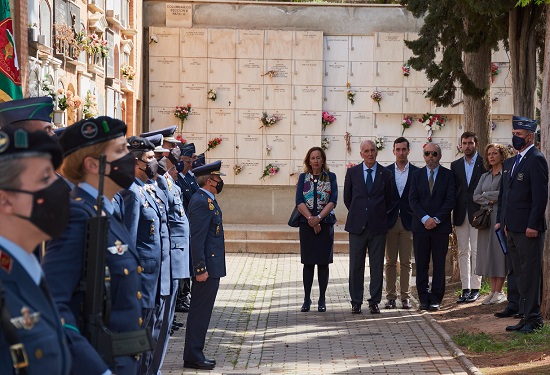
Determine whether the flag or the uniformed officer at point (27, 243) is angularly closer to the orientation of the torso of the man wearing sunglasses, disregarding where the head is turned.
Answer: the uniformed officer

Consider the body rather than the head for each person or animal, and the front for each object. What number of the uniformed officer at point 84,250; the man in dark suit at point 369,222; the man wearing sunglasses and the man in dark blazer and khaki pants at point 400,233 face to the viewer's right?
1

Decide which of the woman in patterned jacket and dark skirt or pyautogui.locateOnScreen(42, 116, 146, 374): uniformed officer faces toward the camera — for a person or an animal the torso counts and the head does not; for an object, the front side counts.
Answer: the woman in patterned jacket and dark skirt

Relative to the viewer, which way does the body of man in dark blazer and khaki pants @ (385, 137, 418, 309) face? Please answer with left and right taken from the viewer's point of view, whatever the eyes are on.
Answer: facing the viewer

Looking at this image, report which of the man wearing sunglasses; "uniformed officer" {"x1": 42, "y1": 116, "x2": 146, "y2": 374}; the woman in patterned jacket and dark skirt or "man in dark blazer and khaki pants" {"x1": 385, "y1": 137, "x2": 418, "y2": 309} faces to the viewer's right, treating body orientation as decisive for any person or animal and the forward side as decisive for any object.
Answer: the uniformed officer

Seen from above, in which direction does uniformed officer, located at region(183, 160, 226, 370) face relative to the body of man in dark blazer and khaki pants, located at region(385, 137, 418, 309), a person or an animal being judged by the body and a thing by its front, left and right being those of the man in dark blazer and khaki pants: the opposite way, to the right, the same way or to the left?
to the left

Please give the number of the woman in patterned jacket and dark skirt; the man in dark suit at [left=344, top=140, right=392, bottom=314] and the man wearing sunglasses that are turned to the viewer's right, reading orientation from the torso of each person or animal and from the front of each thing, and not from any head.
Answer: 0

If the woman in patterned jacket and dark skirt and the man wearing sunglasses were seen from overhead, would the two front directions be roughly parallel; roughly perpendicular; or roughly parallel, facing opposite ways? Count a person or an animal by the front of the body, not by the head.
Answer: roughly parallel

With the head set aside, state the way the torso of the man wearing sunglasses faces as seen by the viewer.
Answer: toward the camera

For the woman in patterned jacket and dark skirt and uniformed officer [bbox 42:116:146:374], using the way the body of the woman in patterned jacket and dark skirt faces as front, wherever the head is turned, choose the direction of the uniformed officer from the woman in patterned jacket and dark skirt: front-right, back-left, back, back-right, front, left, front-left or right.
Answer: front

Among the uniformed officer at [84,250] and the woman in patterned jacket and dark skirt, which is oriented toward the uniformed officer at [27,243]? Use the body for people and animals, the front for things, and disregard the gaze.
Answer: the woman in patterned jacket and dark skirt

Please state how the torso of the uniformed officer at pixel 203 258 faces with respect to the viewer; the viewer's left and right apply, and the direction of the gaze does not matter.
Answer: facing to the right of the viewer

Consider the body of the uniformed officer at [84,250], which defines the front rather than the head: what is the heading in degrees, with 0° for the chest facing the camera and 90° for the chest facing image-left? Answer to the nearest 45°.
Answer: approximately 270°

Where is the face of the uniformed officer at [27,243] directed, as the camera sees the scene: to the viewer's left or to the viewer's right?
to the viewer's right

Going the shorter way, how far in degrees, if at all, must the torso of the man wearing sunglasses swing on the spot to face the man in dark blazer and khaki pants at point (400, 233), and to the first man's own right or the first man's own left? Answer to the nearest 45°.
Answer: approximately 90° to the first man's own right

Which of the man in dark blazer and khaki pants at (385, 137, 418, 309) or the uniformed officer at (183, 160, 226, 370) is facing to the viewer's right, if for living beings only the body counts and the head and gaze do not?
the uniformed officer

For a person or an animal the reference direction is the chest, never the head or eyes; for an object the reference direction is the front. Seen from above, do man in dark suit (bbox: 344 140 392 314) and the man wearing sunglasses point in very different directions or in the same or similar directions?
same or similar directions
